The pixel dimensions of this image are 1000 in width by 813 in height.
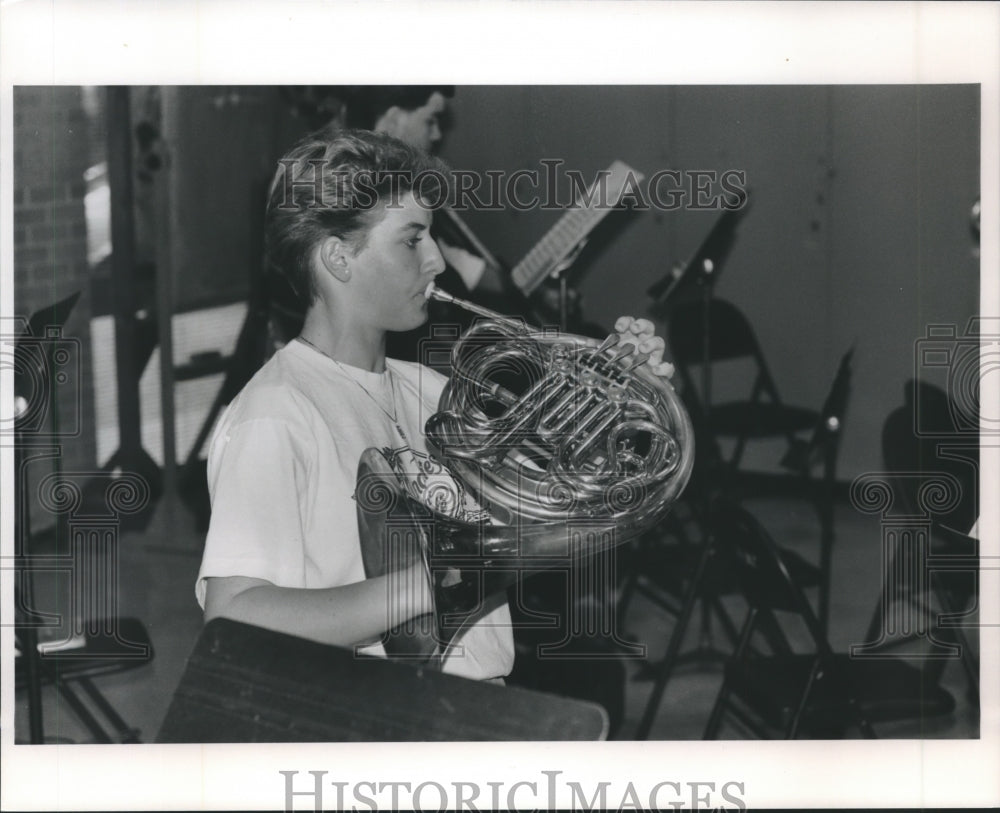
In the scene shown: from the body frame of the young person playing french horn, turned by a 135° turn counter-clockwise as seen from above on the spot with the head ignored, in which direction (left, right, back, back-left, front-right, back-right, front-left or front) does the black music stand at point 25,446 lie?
front-left

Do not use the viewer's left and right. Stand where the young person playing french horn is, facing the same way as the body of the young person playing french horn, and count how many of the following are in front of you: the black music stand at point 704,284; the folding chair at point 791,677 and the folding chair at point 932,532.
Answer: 3

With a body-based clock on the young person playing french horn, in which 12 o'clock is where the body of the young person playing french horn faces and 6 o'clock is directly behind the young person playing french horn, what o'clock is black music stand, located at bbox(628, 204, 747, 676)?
The black music stand is roughly at 12 o'clock from the young person playing french horn.

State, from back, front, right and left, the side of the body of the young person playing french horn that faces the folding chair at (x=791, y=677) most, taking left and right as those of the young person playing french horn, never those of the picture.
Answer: front

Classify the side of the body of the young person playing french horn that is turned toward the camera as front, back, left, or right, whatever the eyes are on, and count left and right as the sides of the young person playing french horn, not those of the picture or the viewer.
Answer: right
